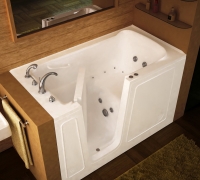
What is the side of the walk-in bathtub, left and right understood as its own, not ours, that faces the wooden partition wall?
right

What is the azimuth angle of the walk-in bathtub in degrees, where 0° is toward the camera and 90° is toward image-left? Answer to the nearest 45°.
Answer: approximately 315°
